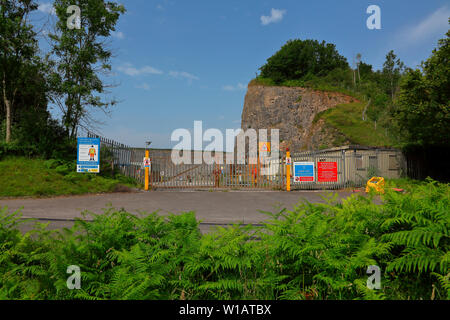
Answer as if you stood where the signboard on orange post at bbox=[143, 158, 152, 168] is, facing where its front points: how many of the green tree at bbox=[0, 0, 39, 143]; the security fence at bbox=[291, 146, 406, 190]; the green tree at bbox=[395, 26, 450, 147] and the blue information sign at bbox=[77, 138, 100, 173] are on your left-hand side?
2

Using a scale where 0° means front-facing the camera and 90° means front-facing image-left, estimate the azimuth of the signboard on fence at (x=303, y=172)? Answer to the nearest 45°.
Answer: approximately 0°

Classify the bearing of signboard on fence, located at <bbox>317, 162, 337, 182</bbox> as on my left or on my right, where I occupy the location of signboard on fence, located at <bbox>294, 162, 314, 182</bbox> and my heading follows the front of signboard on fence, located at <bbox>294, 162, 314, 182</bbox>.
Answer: on my left

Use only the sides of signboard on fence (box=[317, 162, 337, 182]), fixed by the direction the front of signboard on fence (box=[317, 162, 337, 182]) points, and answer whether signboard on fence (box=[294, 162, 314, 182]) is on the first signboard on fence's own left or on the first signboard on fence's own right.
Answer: on the first signboard on fence's own right

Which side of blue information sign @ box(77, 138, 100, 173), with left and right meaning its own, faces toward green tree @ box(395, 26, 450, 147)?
left

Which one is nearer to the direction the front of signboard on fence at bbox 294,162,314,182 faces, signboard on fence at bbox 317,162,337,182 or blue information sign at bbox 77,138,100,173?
the blue information sign

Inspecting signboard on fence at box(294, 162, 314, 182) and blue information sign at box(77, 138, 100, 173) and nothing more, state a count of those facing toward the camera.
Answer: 2

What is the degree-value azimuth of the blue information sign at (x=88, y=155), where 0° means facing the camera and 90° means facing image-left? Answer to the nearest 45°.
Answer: approximately 0°

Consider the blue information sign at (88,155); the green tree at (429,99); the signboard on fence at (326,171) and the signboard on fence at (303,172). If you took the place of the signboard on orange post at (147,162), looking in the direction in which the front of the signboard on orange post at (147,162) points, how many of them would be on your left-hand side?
3

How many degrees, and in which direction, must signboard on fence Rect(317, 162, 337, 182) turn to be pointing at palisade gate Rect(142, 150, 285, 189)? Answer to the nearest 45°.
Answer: approximately 90° to its right
